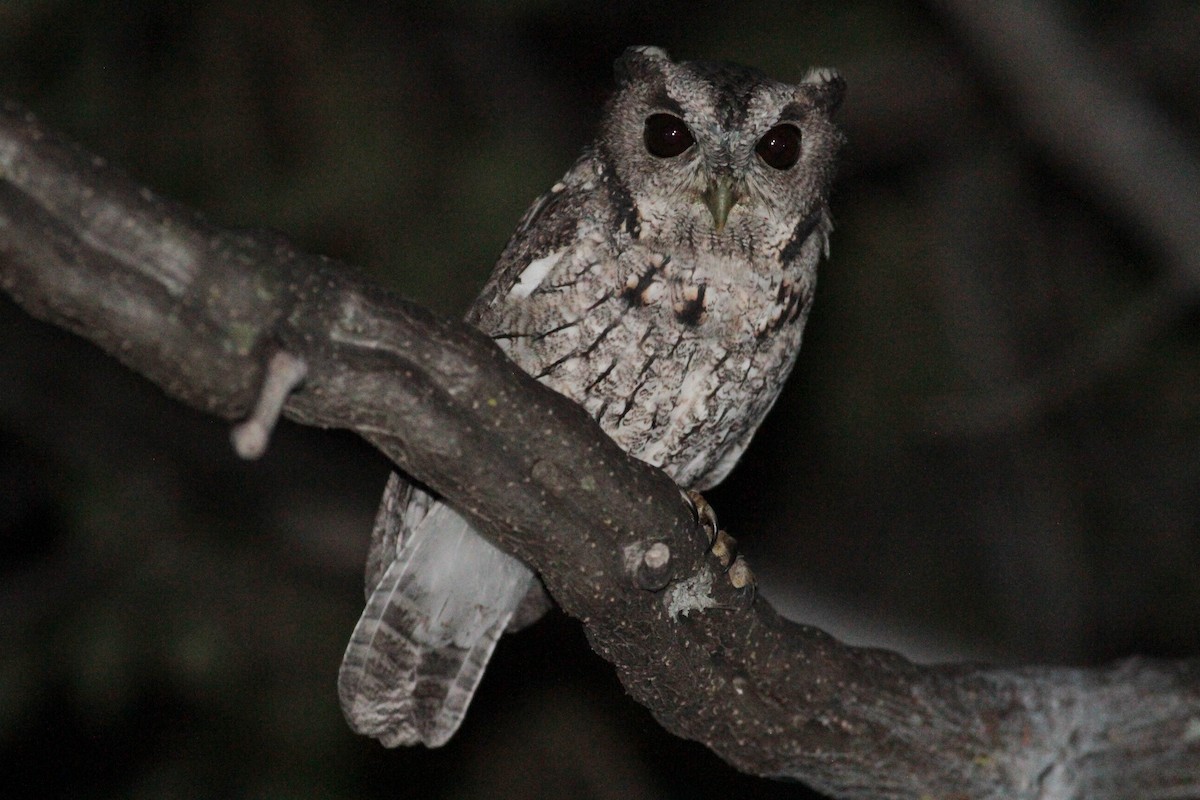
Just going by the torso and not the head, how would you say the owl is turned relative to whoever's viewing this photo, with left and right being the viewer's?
facing the viewer and to the right of the viewer
